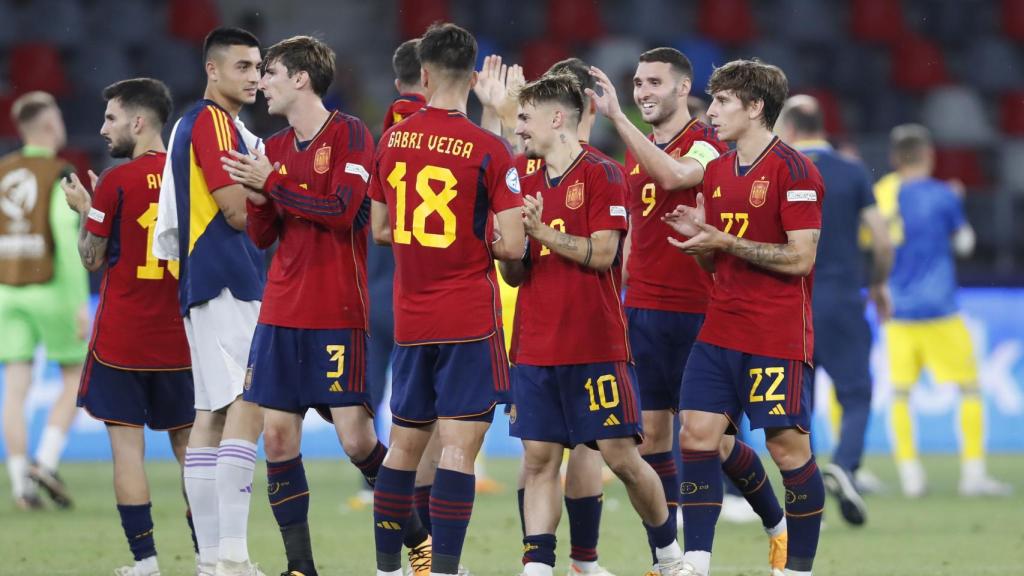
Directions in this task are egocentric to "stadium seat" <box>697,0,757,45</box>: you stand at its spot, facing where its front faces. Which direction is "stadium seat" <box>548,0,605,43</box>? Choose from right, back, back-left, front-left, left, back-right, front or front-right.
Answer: right

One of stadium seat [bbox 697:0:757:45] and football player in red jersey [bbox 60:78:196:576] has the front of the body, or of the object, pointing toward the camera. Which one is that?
the stadium seat

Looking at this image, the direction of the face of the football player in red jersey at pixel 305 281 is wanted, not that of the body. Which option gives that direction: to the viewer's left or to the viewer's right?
to the viewer's left

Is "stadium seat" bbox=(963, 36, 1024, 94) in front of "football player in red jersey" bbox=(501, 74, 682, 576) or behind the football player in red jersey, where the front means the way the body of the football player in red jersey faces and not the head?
behind

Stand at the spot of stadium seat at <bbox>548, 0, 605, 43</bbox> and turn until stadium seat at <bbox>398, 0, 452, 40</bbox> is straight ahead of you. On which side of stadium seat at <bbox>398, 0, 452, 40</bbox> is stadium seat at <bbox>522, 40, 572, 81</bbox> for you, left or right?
left

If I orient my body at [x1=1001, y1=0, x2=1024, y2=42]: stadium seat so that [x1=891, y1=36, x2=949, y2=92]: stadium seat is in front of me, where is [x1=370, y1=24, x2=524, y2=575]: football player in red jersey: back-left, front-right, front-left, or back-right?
front-left

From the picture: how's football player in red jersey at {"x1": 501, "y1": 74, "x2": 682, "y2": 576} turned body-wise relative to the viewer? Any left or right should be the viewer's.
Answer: facing the viewer and to the left of the viewer

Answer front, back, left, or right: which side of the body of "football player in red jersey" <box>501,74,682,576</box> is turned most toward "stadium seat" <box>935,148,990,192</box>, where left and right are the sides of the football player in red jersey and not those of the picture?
back

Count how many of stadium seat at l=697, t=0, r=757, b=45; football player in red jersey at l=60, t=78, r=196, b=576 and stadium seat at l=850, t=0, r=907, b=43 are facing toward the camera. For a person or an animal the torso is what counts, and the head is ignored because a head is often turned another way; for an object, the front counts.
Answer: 2

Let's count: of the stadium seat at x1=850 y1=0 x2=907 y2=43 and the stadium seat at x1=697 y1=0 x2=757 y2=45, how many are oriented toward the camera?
2

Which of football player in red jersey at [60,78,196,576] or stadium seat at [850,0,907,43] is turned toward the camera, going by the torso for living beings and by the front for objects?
the stadium seat

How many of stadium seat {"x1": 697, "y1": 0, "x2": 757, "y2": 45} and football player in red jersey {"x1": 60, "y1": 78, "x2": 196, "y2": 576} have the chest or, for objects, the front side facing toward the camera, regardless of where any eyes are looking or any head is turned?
1

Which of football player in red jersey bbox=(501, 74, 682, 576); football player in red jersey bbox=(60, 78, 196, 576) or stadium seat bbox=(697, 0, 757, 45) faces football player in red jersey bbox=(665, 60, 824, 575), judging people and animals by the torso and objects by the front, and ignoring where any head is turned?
the stadium seat
